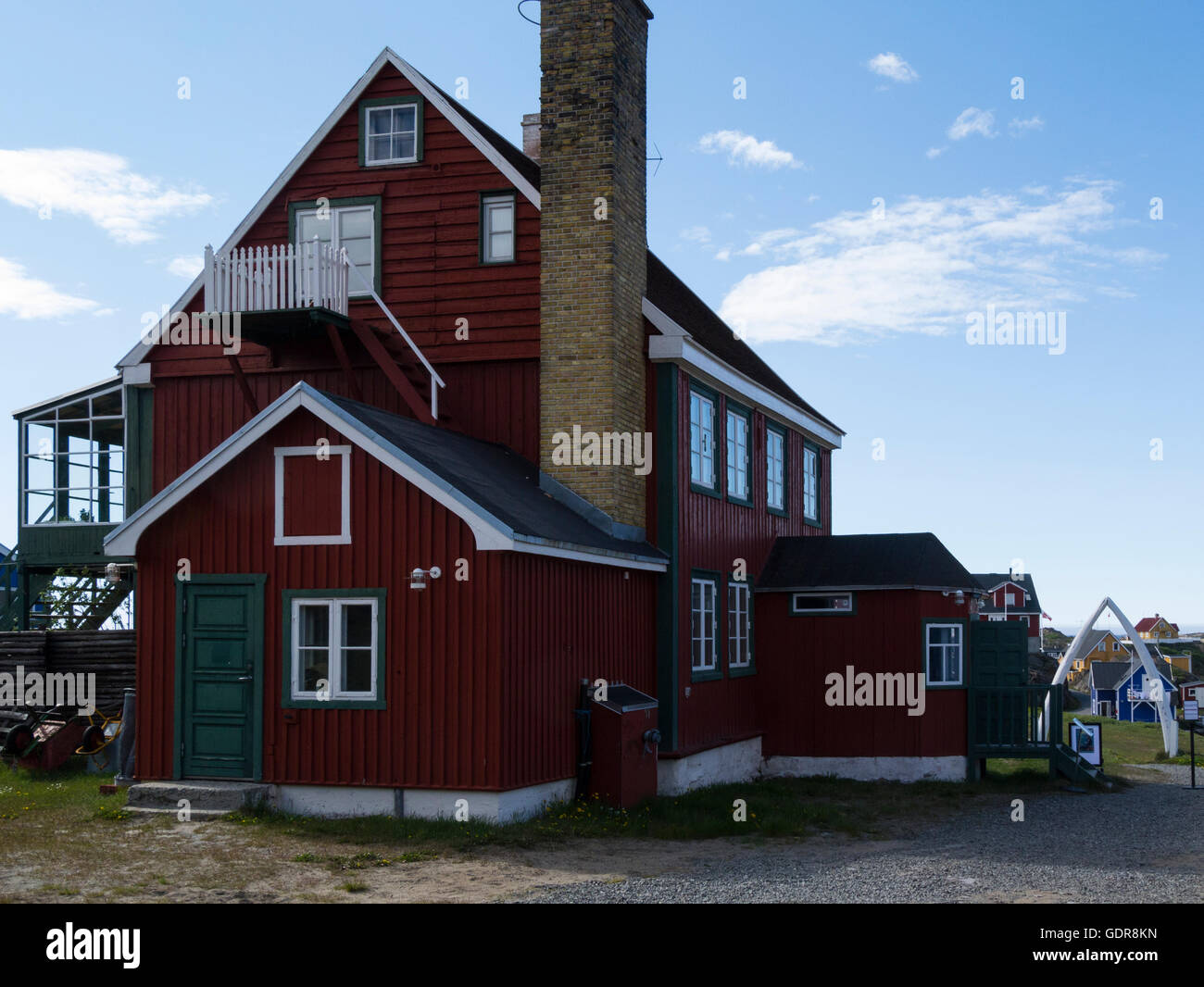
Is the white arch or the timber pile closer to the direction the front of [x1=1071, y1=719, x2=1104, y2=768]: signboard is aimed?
the timber pile

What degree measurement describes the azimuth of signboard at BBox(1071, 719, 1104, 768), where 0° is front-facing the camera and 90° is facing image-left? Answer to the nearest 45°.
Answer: approximately 0°

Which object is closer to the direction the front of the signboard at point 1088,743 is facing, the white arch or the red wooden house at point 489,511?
the red wooden house

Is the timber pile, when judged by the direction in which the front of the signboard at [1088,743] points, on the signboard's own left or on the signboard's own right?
on the signboard's own right

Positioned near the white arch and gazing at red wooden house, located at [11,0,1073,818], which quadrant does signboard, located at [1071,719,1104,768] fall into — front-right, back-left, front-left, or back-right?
front-left

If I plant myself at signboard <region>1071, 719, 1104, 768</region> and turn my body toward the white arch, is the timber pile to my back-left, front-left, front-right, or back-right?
back-left

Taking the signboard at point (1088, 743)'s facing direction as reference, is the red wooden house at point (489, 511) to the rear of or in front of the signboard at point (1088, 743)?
in front

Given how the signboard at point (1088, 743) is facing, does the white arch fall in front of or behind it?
behind
